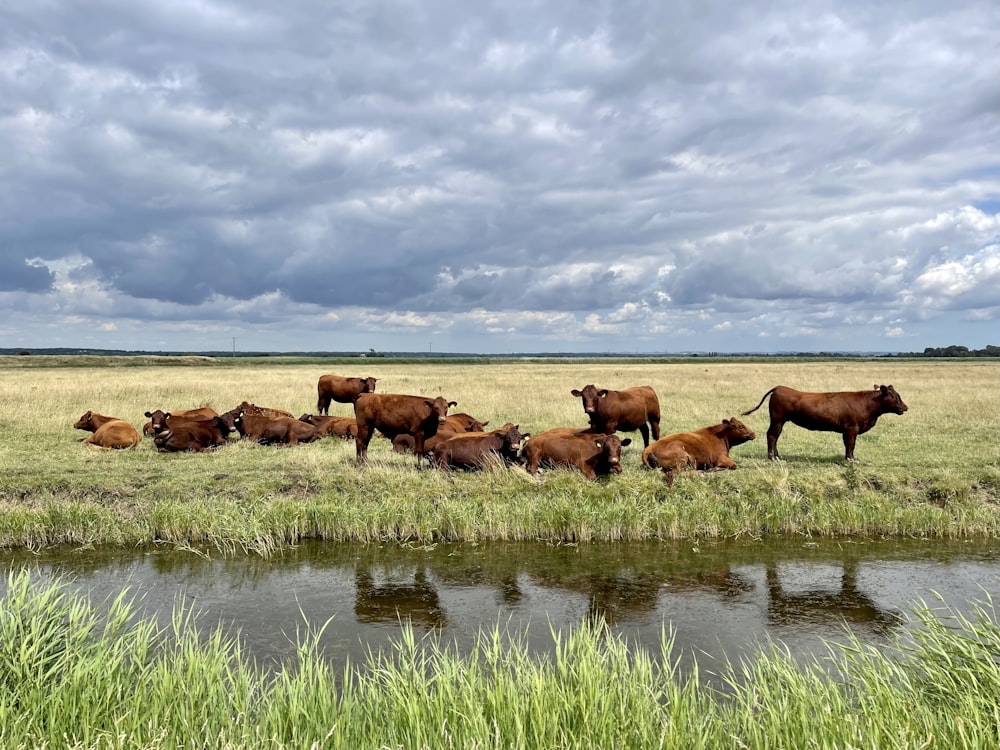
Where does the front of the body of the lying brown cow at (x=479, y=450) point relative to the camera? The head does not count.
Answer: to the viewer's right

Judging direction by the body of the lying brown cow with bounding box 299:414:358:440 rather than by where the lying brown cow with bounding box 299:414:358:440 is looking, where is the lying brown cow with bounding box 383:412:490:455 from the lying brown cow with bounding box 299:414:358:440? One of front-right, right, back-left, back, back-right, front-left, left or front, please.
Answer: back-left

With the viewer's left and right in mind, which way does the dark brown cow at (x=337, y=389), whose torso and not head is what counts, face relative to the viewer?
facing to the right of the viewer

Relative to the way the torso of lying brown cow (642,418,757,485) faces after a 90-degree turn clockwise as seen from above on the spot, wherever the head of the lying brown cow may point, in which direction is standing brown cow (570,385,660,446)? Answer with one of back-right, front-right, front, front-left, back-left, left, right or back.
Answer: back-right

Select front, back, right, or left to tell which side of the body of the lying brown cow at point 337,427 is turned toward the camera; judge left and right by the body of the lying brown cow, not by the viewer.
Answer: left

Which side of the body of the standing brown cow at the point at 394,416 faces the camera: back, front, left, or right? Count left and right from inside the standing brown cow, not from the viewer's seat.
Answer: right

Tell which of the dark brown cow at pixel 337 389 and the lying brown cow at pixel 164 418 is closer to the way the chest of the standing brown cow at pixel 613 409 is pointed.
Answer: the lying brown cow

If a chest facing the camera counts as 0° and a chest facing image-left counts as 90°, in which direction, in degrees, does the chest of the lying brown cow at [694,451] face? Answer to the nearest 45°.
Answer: approximately 270°

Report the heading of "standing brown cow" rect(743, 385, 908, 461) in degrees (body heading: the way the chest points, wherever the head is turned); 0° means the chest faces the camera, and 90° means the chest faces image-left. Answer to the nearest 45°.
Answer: approximately 270°

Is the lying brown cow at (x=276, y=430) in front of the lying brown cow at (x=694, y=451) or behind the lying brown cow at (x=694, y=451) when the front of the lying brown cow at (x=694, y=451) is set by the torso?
behind

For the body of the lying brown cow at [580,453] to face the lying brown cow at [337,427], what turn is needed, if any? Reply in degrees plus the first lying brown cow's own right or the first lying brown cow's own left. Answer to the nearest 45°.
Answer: approximately 180°

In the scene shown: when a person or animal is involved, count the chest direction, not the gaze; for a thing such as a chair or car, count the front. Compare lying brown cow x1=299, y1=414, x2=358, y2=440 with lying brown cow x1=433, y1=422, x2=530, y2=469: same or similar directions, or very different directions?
very different directions
